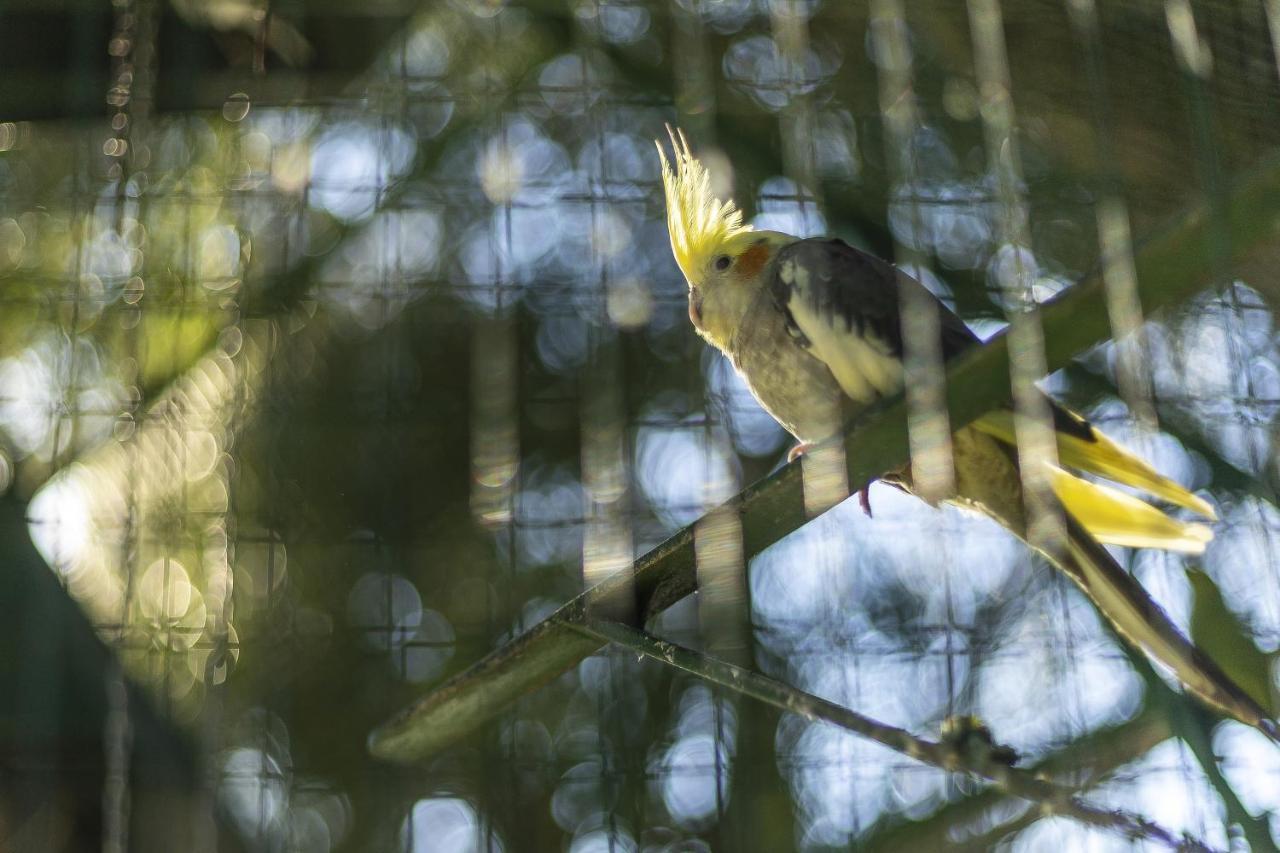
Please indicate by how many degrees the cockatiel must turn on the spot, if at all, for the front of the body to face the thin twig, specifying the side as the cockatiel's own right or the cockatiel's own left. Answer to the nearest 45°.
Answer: approximately 90° to the cockatiel's own left

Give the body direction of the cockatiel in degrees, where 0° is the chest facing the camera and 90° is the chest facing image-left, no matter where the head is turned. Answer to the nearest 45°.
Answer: approximately 90°
